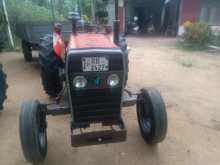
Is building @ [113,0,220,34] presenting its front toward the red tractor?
yes

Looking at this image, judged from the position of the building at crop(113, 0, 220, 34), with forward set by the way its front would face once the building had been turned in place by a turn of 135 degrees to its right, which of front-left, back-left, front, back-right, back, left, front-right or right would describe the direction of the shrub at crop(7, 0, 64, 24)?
left

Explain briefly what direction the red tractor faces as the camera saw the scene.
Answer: facing the viewer

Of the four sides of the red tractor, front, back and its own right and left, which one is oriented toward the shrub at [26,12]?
back

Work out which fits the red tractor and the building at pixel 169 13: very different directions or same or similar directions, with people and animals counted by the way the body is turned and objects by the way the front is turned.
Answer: same or similar directions

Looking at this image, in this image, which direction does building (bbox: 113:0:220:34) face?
toward the camera

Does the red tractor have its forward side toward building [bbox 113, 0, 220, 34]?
no

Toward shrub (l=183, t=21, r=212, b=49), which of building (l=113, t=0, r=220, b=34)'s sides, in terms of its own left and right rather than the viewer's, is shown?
front

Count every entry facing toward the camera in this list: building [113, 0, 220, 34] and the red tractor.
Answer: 2

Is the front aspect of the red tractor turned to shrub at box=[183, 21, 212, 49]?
no
